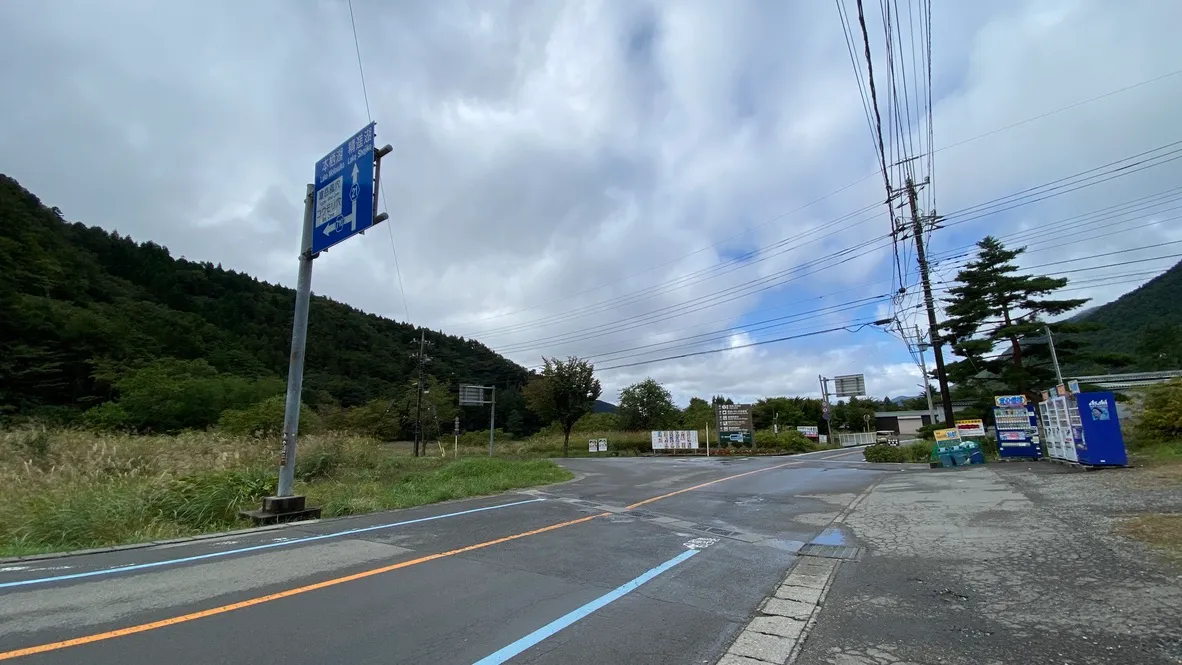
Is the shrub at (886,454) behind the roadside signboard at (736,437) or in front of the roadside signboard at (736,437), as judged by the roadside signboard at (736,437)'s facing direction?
in front

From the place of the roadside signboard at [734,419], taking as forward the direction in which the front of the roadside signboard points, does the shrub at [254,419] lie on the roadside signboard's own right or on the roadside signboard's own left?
on the roadside signboard's own right

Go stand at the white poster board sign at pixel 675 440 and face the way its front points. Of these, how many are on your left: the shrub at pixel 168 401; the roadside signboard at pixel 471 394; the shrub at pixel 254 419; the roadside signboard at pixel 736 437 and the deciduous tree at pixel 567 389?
1

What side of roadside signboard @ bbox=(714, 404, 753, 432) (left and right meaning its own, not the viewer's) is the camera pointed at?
front

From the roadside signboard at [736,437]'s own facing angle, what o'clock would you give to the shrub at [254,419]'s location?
The shrub is roughly at 2 o'clock from the roadside signboard.

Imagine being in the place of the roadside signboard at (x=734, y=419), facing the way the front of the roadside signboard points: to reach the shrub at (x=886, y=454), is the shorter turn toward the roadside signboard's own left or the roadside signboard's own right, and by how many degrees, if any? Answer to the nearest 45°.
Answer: approximately 45° to the roadside signboard's own left

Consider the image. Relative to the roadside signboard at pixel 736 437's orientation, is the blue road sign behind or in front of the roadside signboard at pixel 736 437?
in front

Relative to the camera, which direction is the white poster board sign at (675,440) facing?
toward the camera

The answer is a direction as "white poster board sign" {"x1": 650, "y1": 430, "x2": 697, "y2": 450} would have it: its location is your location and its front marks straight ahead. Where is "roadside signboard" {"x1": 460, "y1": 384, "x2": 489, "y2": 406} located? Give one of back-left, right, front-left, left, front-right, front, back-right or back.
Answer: right

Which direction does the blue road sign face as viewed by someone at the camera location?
facing the viewer and to the left of the viewer

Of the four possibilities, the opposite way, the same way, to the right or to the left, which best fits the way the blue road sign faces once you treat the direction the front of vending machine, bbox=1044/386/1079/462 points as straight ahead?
to the left

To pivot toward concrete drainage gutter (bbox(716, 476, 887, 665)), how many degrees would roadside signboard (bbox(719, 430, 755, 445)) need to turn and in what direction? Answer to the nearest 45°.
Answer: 0° — it already faces it

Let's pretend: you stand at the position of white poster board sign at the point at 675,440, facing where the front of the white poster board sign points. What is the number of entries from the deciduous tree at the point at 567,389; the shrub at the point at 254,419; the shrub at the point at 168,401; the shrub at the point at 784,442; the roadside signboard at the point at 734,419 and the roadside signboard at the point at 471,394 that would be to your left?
2

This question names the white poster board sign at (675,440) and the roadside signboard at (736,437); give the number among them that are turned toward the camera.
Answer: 2

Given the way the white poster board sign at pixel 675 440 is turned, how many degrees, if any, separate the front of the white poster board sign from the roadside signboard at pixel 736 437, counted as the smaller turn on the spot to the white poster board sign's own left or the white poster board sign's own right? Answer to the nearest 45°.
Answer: approximately 90° to the white poster board sign's own left

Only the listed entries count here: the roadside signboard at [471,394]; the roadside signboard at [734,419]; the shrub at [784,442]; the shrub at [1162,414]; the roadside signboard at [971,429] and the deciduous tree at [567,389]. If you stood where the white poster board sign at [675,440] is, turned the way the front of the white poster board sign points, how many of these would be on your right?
2

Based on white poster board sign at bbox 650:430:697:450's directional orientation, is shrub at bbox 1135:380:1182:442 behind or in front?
in front

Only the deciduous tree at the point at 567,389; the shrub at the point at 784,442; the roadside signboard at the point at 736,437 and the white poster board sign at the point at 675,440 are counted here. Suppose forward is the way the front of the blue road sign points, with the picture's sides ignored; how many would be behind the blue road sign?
4

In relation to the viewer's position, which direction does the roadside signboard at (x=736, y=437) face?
facing the viewer

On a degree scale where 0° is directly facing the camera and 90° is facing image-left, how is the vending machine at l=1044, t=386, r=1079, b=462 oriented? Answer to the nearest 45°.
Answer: approximately 45°
